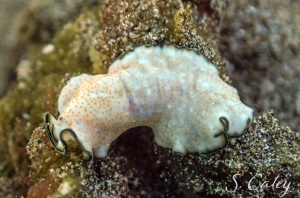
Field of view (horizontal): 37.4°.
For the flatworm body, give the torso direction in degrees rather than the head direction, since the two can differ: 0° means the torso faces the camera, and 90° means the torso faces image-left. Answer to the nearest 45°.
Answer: approximately 90°
